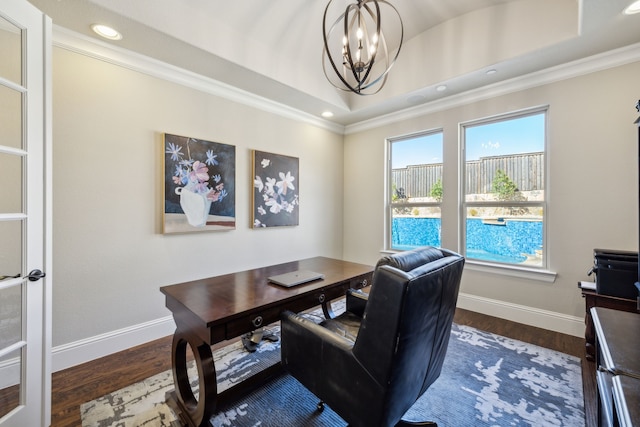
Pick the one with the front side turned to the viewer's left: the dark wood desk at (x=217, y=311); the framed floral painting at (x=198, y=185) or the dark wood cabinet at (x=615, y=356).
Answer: the dark wood cabinet at (x=615, y=356)

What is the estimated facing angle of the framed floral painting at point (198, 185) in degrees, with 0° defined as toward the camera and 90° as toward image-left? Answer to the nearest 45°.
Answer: approximately 315°

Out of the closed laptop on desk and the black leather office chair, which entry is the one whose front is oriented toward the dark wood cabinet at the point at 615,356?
the closed laptop on desk

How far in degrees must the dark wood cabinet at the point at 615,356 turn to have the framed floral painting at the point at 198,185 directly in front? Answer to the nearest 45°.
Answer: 0° — it already faces it

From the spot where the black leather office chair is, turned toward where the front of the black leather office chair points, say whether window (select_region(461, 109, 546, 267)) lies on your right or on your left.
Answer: on your right

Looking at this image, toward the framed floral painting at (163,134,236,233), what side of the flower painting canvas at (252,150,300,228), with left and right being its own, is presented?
right

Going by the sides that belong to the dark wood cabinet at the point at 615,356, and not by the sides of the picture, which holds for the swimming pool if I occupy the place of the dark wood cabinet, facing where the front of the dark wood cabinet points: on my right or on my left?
on my right

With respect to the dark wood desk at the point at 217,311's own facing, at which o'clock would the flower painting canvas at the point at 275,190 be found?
The flower painting canvas is roughly at 8 o'clock from the dark wood desk.

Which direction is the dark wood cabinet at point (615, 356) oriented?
to the viewer's left

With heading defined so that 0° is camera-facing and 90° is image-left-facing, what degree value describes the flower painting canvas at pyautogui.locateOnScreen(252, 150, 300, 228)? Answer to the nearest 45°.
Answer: approximately 315°
